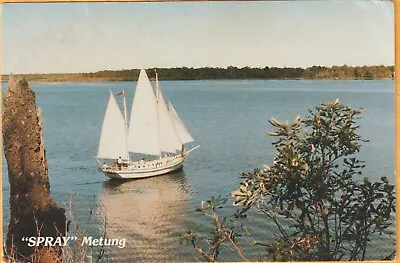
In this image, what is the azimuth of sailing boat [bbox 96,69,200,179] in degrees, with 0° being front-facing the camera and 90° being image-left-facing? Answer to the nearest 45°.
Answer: approximately 225°

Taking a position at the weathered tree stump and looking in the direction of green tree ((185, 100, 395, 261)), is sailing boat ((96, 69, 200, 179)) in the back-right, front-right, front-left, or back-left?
front-left
